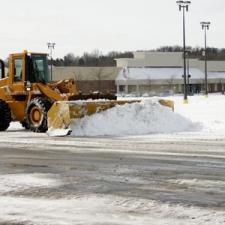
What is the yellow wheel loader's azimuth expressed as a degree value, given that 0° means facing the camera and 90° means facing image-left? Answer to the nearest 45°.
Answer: approximately 315°

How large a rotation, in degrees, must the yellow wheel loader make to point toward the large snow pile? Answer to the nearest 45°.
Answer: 0° — it already faces it
